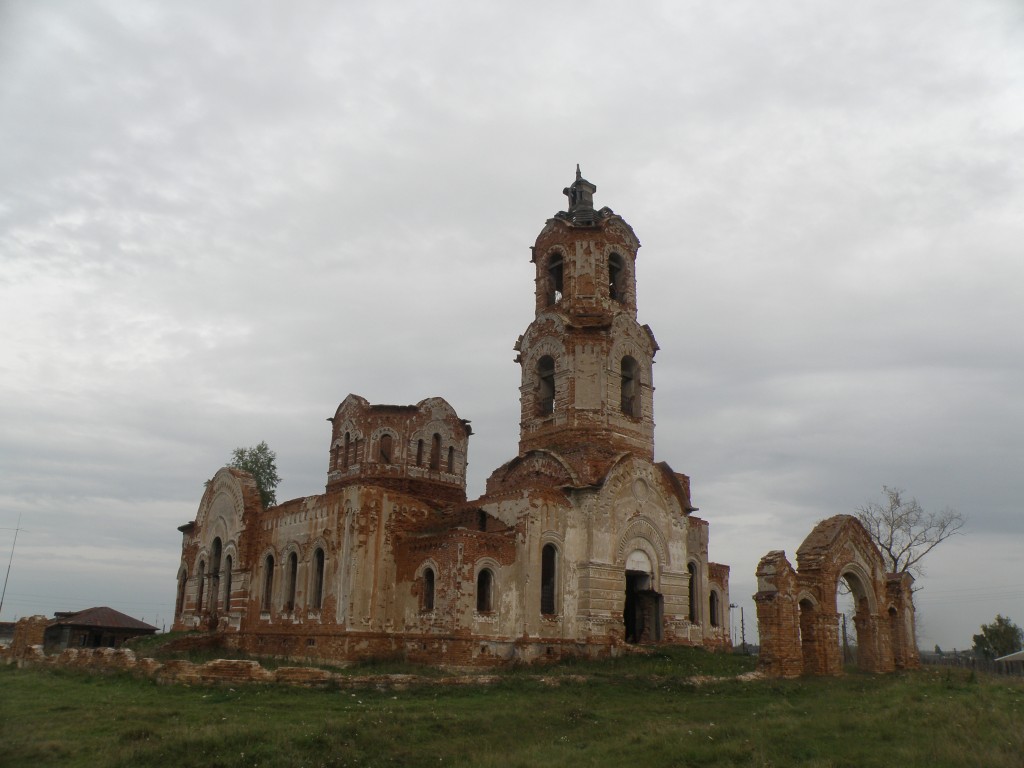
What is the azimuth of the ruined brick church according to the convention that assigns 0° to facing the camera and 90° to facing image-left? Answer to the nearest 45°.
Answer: approximately 315°

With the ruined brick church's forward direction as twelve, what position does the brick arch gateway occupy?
The brick arch gateway is roughly at 11 o'clock from the ruined brick church.
